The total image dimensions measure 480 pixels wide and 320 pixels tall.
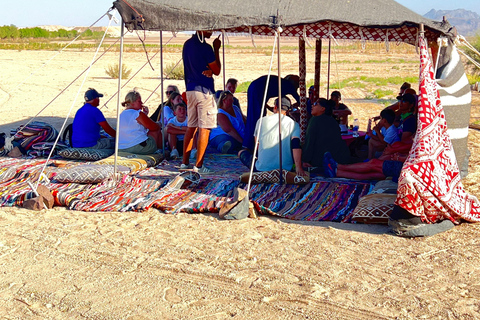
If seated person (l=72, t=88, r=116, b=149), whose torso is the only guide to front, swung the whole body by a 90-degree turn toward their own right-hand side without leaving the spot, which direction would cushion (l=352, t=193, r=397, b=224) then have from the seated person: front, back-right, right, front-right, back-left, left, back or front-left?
front

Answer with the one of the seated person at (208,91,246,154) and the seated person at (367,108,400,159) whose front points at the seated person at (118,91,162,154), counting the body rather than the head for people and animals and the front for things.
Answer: the seated person at (367,108,400,159)

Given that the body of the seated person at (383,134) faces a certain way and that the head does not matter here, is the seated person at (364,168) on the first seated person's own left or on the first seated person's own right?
on the first seated person's own left

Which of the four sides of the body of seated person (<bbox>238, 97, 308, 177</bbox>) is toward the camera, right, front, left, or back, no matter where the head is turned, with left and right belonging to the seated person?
back

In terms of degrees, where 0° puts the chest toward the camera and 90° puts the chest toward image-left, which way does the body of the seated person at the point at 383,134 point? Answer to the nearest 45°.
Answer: approximately 90°

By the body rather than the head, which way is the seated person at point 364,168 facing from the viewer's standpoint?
to the viewer's left

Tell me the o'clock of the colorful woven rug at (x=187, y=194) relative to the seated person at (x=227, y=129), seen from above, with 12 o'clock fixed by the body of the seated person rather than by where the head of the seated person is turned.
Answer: The colorful woven rug is roughly at 2 o'clock from the seated person.

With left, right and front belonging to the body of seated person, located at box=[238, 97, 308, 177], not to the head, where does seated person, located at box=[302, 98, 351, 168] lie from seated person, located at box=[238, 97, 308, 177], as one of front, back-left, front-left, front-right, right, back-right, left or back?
front-right

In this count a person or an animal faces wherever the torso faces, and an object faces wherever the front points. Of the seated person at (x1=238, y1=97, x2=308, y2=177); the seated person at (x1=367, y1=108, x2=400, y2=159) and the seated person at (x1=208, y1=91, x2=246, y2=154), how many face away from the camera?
1

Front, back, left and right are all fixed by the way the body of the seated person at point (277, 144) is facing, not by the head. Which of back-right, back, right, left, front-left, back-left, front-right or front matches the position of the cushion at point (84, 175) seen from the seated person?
left

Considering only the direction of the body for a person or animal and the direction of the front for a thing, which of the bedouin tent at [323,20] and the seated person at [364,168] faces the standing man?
the seated person

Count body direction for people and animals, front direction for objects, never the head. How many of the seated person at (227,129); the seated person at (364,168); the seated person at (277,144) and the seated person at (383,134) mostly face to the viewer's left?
2
